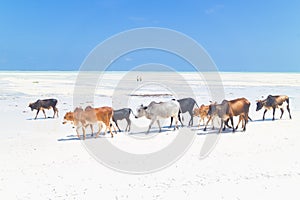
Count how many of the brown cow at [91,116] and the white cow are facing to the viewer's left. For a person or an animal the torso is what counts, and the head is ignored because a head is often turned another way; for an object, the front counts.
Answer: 2

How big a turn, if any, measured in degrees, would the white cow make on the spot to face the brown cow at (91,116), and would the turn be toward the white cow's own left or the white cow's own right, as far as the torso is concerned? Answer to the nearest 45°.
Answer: approximately 45° to the white cow's own left

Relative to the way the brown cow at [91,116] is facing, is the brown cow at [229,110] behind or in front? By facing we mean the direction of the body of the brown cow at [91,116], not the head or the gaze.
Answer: behind

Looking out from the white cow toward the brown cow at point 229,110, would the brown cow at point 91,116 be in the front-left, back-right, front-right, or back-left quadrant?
back-right

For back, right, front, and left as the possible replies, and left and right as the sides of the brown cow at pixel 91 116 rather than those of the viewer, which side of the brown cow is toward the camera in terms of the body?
left

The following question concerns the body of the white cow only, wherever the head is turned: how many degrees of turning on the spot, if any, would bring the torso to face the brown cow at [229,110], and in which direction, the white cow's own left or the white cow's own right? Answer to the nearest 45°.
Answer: approximately 180°

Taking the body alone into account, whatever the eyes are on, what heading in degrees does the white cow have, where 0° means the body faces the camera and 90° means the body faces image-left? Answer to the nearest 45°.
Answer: approximately 90°

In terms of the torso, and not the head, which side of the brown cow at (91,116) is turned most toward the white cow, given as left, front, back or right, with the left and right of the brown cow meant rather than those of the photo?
back
